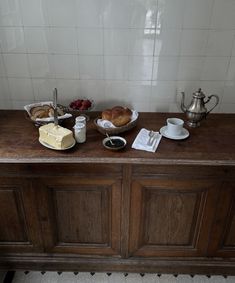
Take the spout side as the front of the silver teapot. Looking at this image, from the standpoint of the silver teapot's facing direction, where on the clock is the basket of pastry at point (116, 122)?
The basket of pastry is roughly at 11 o'clock from the silver teapot.

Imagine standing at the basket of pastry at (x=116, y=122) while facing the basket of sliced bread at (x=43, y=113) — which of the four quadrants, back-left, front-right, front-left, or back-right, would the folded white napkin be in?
back-left

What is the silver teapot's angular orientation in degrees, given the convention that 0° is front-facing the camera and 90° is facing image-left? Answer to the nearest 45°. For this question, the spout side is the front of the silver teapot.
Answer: approximately 90°
